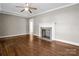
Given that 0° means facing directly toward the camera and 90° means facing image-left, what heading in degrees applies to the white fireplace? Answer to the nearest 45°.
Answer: approximately 45°
